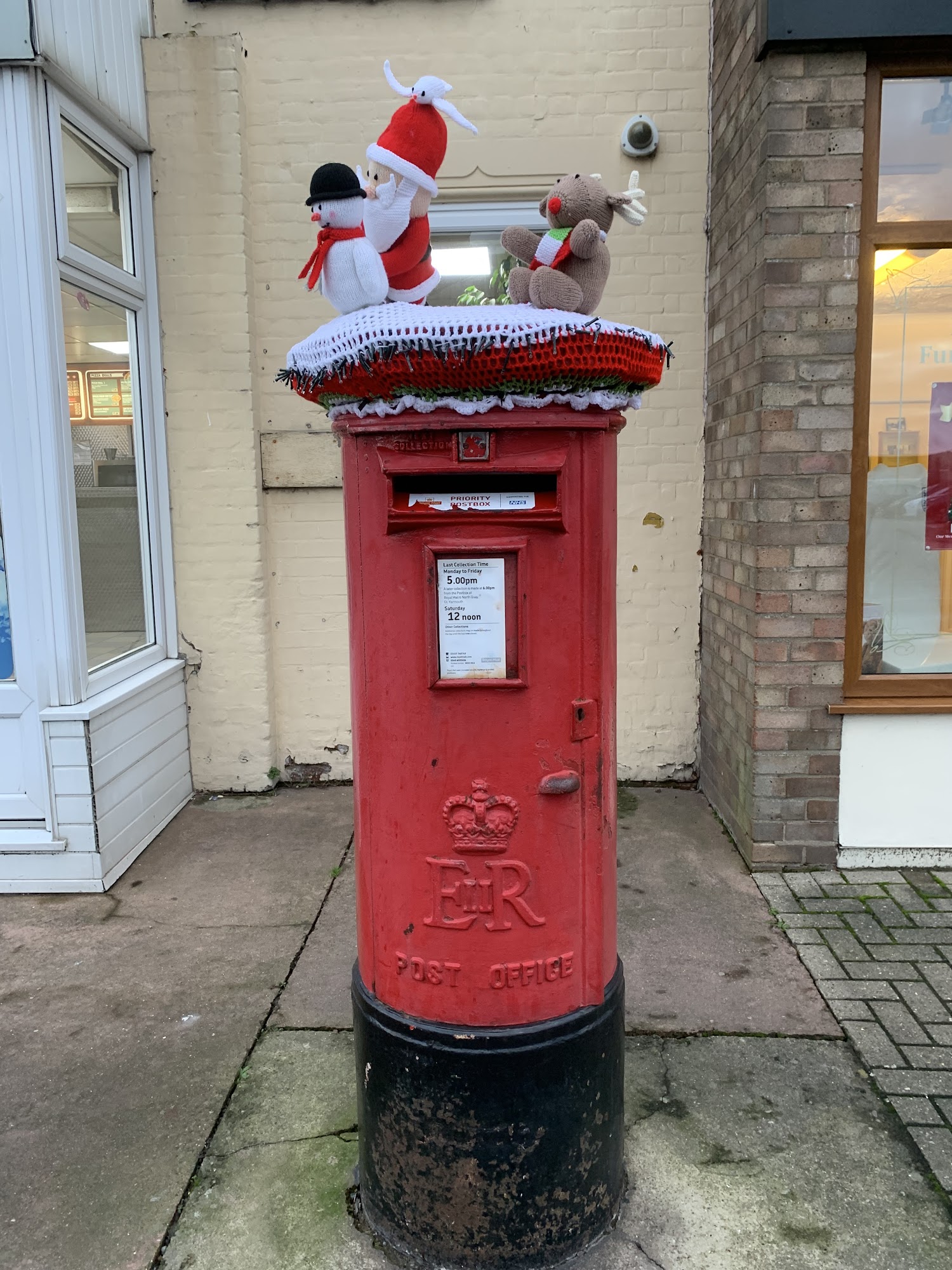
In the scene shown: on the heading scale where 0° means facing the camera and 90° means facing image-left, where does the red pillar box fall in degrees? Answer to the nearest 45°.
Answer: approximately 0°

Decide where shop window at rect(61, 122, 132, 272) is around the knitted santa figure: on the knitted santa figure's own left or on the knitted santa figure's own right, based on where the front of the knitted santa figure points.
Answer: on the knitted santa figure's own right
